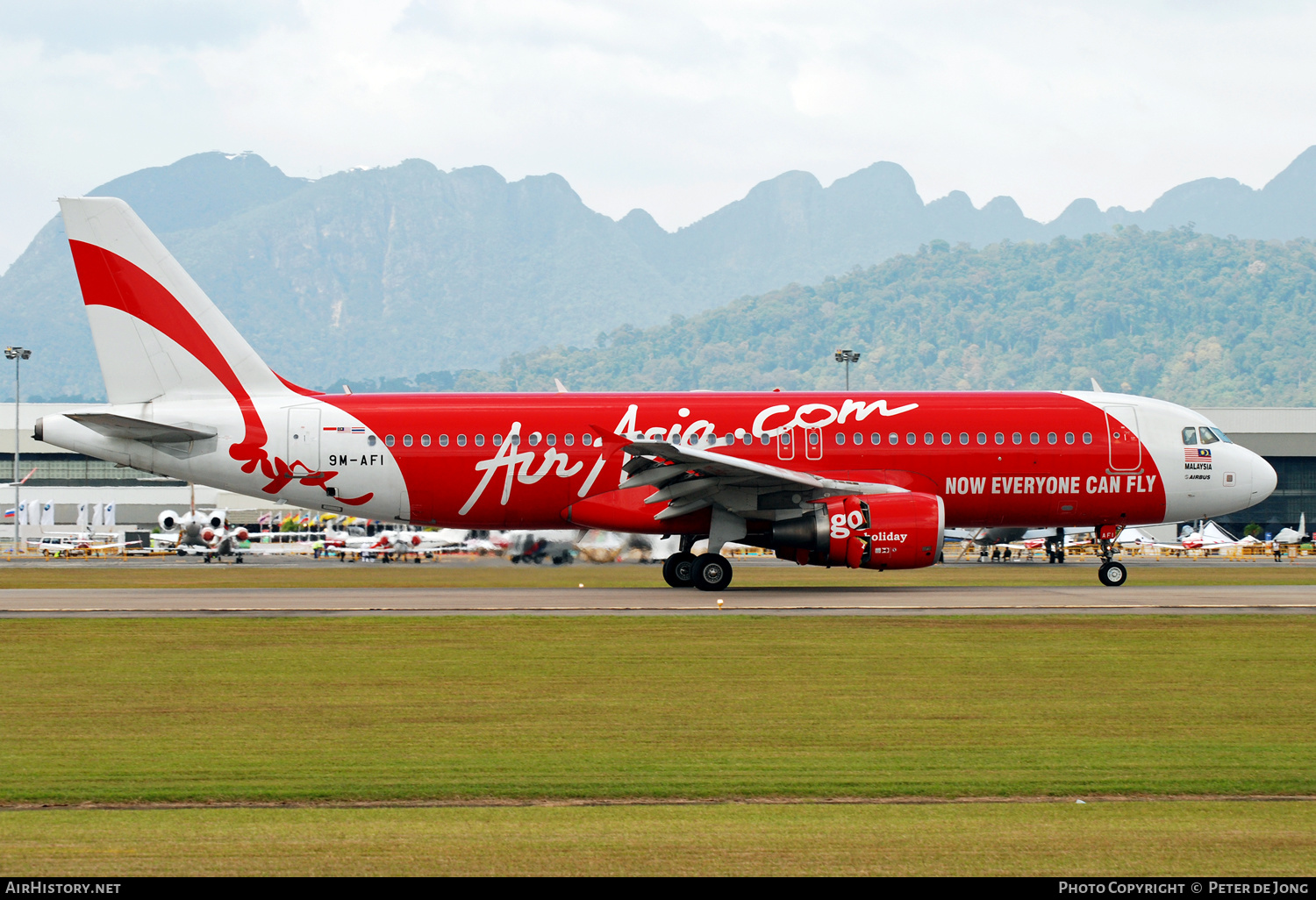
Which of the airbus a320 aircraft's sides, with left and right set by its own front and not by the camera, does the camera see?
right
